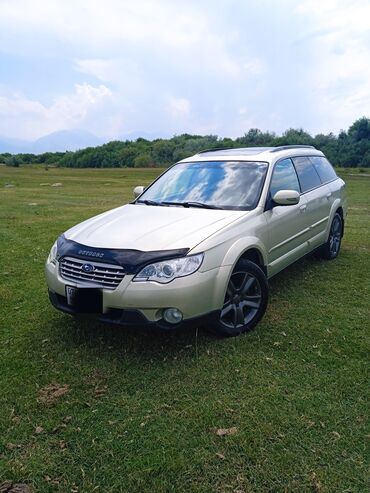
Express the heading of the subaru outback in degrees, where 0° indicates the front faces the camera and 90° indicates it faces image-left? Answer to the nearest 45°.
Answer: approximately 45°
